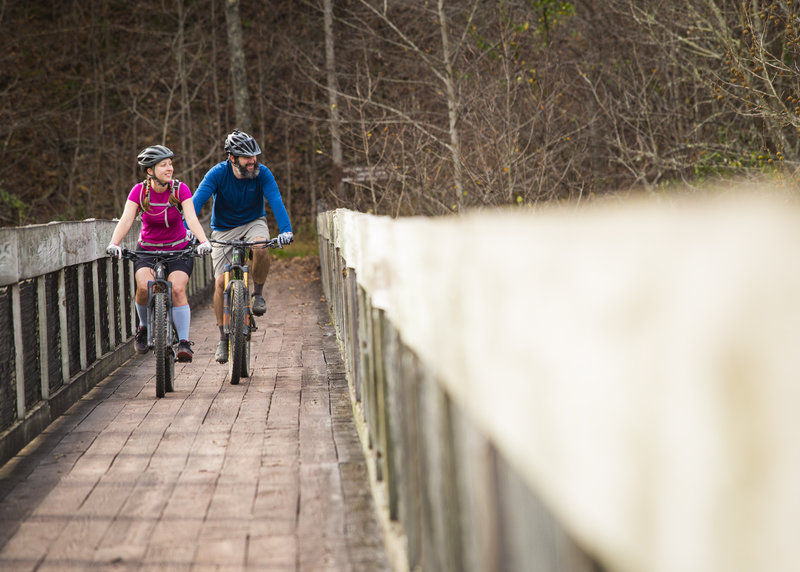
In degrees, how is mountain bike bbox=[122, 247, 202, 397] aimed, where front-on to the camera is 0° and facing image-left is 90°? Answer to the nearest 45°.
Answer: approximately 0°

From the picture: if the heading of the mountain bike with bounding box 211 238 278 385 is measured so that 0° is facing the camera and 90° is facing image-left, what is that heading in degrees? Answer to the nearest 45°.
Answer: approximately 0°

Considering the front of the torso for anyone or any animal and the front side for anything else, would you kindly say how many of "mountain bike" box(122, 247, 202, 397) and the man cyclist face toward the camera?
2

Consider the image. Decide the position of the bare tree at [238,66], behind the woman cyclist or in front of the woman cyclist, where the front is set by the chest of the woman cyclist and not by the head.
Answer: behind

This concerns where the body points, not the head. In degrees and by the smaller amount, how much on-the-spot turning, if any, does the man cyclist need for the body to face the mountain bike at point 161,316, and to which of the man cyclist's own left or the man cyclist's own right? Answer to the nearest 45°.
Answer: approximately 45° to the man cyclist's own right

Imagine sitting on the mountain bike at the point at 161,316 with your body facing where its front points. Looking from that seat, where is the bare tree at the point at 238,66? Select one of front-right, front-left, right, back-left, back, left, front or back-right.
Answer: back

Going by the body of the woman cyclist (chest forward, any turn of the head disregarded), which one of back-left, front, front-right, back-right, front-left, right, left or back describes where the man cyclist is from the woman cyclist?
back-left

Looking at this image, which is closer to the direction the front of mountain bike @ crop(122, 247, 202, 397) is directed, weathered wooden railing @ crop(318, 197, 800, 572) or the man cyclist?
the weathered wooden railing
